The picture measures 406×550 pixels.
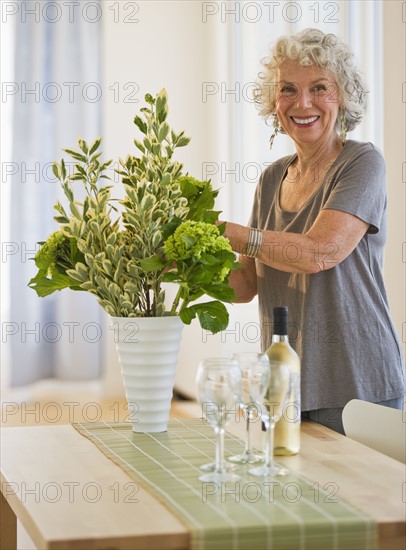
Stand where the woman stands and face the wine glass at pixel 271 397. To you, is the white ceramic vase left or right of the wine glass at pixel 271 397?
right

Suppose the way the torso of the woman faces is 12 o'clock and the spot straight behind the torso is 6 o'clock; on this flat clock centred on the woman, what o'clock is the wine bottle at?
The wine bottle is roughly at 11 o'clock from the woman.

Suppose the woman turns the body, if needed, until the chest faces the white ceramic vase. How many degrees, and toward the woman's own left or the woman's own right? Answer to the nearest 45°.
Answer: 0° — they already face it

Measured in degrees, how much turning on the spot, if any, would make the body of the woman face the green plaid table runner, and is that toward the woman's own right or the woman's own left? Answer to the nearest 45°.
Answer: approximately 45° to the woman's own left

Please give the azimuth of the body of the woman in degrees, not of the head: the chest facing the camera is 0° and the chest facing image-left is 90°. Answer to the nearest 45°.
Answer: approximately 45°

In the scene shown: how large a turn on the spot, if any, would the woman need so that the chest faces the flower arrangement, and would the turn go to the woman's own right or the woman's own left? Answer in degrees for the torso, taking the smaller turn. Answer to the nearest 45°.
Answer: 0° — they already face it

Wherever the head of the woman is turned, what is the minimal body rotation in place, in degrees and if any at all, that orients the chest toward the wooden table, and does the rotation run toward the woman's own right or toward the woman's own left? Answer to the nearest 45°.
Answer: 0° — they already face it
